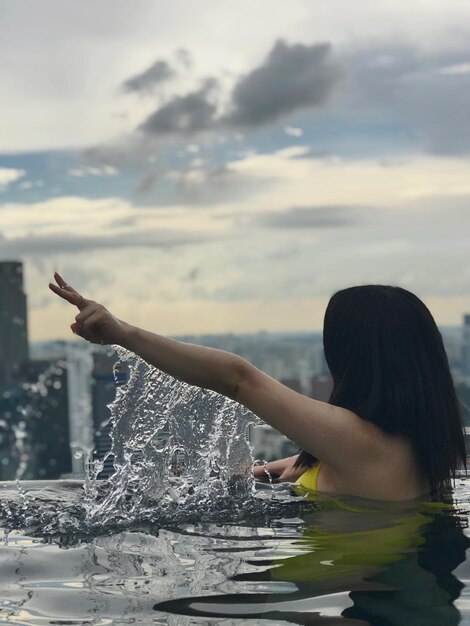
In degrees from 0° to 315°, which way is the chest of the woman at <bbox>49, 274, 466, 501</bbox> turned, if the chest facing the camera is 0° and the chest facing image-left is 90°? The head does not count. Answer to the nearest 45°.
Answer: approximately 135°
